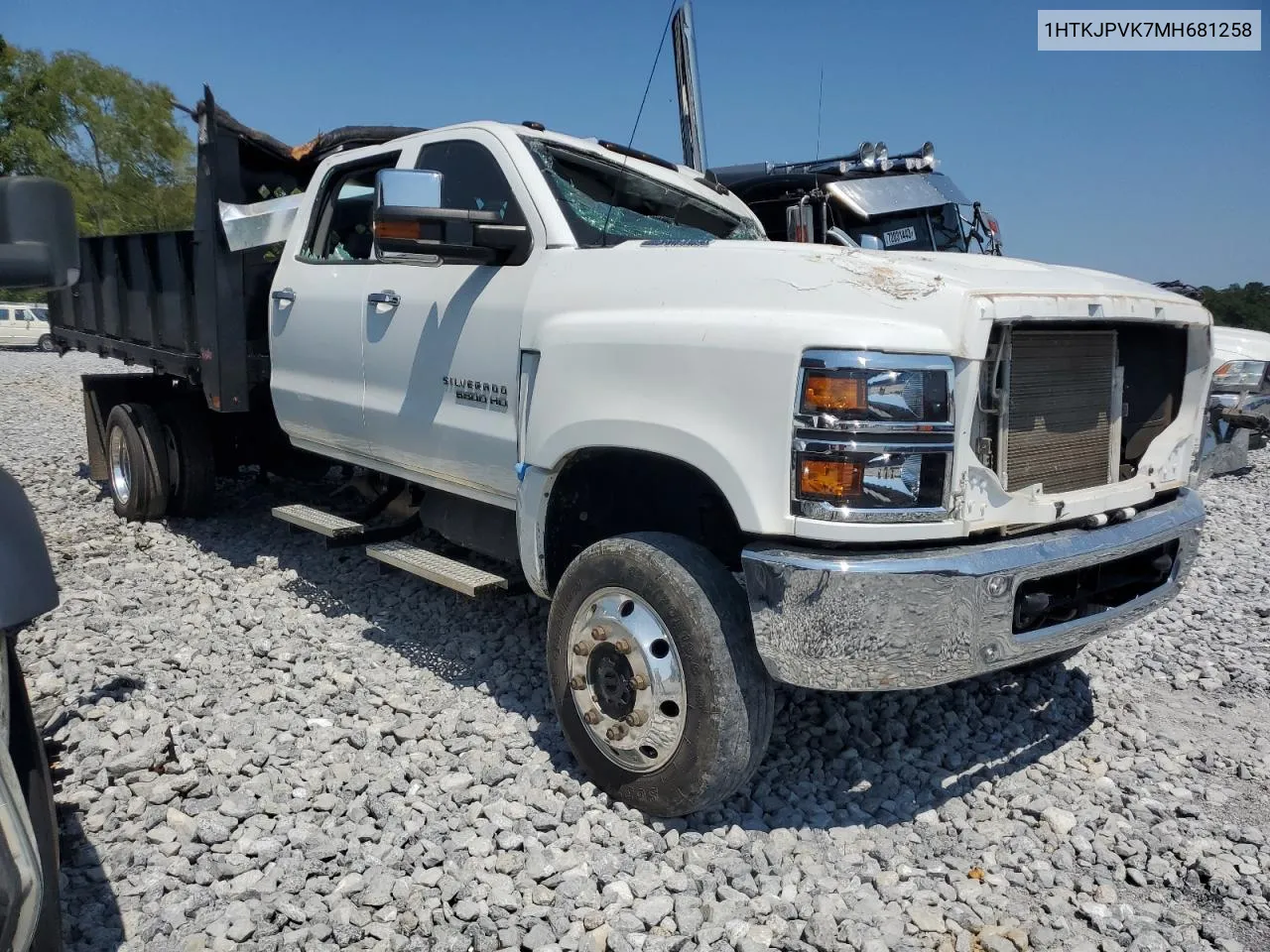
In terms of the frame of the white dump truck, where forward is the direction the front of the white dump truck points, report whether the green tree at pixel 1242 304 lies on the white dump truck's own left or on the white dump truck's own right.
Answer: on the white dump truck's own left

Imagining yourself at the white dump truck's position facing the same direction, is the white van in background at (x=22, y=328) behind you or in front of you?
behind

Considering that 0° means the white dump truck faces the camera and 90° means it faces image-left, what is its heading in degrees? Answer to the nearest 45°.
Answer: approximately 315°

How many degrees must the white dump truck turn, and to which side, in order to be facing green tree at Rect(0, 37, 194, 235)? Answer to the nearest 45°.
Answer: approximately 180°
